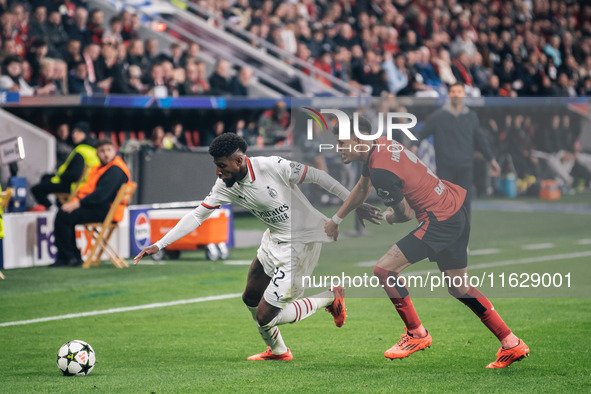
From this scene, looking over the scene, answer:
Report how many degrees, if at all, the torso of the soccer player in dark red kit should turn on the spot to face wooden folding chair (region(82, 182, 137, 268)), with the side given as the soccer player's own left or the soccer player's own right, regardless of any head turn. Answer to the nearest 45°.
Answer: approximately 45° to the soccer player's own right

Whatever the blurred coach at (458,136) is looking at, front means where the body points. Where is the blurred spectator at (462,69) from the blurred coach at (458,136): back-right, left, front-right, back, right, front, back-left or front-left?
back

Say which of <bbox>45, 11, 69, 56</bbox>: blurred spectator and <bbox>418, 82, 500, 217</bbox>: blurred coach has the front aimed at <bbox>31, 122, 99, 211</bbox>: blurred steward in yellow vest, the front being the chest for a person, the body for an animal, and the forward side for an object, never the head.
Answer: <bbox>45, 11, 69, 56</bbox>: blurred spectator

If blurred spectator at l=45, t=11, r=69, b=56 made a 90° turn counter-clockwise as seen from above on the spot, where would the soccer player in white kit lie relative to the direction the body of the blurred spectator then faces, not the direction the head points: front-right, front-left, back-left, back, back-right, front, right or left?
right

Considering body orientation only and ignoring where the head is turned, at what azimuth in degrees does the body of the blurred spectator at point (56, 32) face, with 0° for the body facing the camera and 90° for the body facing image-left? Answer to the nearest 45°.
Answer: approximately 0°

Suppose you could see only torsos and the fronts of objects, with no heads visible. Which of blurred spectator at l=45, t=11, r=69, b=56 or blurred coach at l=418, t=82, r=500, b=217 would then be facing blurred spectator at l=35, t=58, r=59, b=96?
blurred spectator at l=45, t=11, r=69, b=56

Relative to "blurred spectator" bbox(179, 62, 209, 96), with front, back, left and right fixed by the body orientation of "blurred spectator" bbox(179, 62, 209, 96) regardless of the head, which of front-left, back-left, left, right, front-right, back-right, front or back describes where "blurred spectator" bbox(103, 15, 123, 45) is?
right

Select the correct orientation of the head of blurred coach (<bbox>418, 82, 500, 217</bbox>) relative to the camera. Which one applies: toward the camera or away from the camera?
toward the camera

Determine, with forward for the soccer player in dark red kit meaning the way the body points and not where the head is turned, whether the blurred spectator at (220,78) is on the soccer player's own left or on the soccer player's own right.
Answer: on the soccer player's own right

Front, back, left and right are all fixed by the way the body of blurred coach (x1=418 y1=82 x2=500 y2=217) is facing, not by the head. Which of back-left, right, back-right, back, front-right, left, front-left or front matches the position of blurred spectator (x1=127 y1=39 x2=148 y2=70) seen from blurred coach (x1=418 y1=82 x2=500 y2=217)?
back-right

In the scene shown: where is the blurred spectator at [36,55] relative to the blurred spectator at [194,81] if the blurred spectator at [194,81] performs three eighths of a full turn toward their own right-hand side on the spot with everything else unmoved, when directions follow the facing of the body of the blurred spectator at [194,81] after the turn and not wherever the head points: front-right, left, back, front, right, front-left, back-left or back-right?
left

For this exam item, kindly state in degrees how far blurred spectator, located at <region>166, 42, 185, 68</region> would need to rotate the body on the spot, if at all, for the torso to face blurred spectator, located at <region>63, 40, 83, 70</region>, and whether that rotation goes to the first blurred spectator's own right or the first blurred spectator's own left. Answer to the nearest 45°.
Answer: approximately 45° to the first blurred spectator's own right

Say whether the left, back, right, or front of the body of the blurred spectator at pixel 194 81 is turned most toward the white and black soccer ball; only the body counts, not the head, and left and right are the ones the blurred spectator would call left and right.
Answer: front

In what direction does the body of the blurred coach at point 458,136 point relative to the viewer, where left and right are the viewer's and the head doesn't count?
facing the viewer

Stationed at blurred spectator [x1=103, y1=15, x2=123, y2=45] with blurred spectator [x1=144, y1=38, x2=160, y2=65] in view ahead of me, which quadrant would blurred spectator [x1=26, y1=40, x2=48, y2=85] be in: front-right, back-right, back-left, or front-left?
back-right

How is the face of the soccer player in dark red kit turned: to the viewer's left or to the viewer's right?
to the viewer's left

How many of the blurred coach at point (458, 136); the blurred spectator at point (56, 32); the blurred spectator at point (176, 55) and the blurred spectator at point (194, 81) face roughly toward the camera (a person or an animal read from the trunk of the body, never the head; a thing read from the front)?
4

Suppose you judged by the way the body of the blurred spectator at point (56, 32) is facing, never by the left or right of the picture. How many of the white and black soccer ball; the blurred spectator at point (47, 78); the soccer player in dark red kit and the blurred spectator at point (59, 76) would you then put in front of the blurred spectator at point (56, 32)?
4

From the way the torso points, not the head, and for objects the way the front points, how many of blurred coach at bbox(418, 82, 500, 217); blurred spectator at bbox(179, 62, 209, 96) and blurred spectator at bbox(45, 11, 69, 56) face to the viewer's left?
0

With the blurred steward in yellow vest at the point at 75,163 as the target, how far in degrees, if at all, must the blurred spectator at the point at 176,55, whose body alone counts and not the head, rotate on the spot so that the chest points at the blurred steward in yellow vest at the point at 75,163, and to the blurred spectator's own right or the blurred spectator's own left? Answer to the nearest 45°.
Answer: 0° — they already face them

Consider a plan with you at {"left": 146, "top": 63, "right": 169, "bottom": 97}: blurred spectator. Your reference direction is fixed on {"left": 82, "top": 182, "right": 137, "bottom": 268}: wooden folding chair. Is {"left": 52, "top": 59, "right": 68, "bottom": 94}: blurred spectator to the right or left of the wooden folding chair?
right
